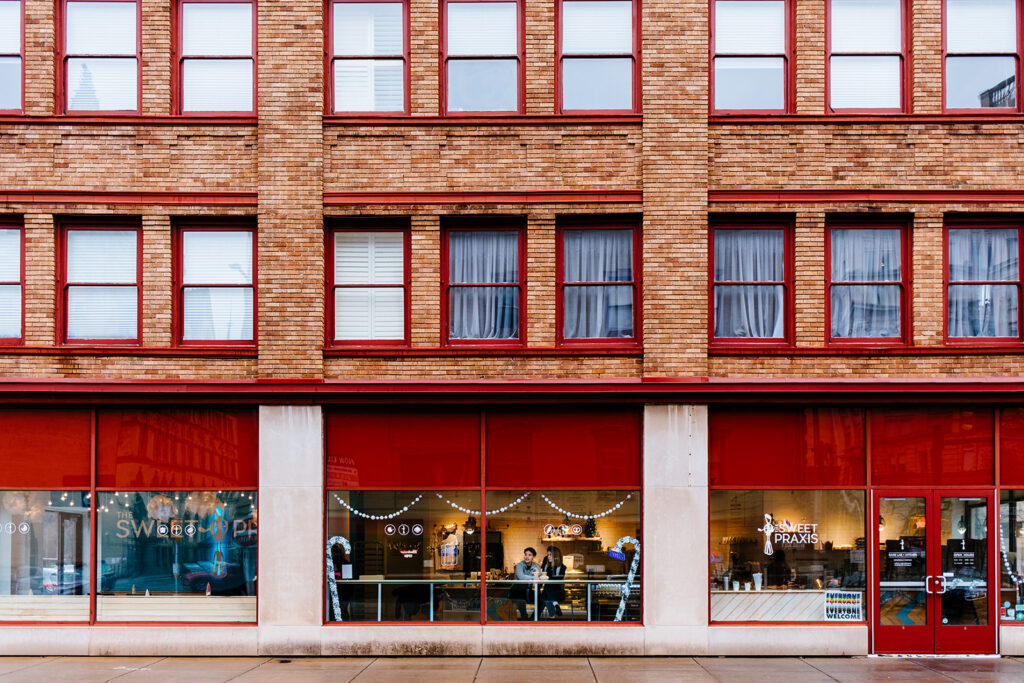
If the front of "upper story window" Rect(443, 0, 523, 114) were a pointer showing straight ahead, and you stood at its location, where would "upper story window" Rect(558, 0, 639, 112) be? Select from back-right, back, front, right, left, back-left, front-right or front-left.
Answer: left

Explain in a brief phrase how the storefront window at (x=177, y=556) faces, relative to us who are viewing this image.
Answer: facing the viewer

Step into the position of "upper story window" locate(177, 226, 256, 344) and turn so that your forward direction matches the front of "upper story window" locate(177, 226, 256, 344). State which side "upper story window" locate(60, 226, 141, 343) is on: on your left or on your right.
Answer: on your right

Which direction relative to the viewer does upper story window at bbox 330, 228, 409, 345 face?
toward the camera

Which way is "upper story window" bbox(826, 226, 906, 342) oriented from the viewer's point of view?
toward the camera

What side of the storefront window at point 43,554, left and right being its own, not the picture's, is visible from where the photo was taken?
front

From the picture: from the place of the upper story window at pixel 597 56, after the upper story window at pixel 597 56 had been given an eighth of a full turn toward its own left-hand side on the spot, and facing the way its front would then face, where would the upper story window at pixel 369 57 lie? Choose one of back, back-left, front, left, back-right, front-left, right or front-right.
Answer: back-right
